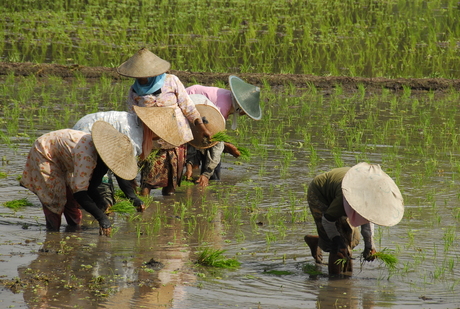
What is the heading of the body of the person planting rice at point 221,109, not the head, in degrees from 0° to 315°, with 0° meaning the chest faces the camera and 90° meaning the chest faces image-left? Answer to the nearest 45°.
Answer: approximately 270°

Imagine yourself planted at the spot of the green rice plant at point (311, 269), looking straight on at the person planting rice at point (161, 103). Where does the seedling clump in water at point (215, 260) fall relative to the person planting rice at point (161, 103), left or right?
left

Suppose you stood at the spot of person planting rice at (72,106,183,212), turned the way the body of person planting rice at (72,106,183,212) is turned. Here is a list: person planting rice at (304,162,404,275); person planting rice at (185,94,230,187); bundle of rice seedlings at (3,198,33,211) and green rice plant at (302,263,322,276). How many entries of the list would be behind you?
1

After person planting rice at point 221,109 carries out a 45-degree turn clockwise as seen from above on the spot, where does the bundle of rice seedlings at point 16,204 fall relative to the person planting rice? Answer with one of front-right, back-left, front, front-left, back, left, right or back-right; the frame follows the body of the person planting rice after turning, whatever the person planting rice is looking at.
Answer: right

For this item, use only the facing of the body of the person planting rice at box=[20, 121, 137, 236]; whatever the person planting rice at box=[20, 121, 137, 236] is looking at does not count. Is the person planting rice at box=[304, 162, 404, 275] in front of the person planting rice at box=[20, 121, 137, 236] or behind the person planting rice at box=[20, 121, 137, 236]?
in front

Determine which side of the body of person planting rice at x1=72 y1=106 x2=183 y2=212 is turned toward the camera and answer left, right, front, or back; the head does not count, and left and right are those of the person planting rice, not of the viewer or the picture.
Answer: right

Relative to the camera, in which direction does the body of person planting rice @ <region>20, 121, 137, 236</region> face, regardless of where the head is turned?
to the viewer's right

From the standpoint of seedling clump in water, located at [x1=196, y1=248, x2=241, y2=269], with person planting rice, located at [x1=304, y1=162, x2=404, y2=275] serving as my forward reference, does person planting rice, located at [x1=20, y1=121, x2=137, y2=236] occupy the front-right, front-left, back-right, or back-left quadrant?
back-left
